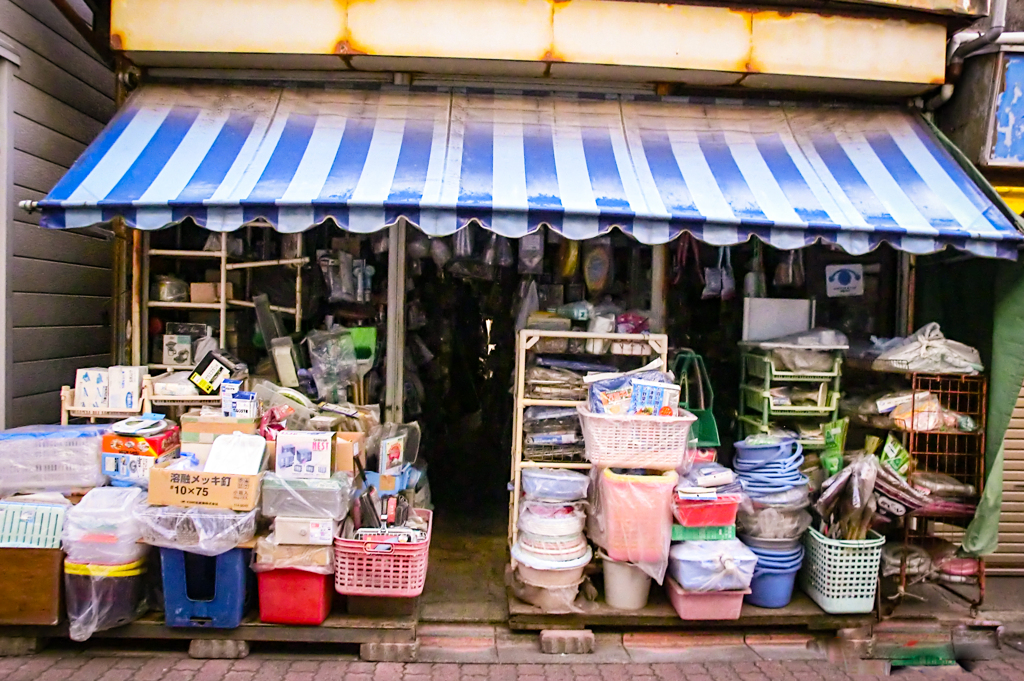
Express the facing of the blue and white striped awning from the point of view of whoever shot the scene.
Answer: facing the viewer

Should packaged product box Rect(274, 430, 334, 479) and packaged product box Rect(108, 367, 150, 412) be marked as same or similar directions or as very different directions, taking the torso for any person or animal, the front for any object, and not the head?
same or similar directions

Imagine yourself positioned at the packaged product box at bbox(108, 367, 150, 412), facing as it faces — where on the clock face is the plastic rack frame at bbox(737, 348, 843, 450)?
The plastic rack frame is roughly at 10 o'clock from the packaged product box.

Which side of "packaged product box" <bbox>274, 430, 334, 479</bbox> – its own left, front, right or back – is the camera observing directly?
front

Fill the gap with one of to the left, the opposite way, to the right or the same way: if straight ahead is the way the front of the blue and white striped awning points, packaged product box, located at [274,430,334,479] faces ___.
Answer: the same way

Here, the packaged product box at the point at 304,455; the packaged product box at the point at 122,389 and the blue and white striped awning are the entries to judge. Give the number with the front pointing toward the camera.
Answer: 3

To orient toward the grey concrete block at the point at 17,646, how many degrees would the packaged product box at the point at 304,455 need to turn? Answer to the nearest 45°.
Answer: approximately 90° to its right

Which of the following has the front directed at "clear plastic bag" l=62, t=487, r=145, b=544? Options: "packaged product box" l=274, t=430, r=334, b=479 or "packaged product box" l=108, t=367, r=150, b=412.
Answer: "packaged product box" l=108, t=367, r=150, b=412

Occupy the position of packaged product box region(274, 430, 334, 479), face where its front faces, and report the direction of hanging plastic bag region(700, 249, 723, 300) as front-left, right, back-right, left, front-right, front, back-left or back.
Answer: left

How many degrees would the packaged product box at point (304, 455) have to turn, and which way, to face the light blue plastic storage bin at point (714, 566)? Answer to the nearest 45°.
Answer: approximately 90° to its left

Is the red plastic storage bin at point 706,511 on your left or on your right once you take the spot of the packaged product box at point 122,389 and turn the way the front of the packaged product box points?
on your left

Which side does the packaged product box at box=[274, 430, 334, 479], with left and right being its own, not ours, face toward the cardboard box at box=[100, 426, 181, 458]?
right

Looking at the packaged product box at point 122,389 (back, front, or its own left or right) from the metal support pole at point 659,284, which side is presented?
left

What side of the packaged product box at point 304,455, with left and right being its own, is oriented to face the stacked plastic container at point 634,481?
left
